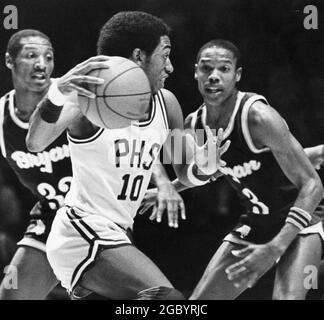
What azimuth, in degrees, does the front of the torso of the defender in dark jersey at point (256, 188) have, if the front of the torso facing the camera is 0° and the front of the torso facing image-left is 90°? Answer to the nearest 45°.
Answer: approximately 45°

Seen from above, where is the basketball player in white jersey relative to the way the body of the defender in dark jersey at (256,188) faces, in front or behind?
in front

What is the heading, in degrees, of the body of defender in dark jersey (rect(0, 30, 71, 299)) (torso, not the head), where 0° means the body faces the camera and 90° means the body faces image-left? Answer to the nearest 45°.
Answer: approximately 315°

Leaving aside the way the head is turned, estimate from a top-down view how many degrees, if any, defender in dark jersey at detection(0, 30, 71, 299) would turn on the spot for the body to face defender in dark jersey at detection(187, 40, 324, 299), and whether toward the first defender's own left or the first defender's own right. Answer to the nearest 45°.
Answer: approximately 45° to the first defender's own left

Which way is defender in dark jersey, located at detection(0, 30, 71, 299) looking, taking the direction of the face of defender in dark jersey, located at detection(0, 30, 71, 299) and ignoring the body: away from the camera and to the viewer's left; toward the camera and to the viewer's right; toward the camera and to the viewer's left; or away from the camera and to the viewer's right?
toward the camera and to the viewer's right

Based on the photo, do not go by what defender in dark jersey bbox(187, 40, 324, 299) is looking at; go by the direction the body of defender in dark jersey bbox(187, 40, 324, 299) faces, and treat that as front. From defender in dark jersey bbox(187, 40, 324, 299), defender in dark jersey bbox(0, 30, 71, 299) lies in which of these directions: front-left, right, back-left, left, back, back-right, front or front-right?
front-right

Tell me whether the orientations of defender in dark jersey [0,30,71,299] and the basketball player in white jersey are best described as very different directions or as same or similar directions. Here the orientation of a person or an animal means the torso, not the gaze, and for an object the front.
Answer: same or similar directions

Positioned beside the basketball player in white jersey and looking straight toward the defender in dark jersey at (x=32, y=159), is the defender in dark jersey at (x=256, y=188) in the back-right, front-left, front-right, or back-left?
back-right
